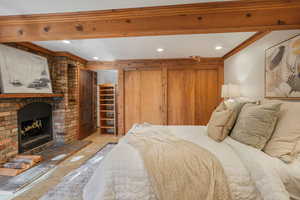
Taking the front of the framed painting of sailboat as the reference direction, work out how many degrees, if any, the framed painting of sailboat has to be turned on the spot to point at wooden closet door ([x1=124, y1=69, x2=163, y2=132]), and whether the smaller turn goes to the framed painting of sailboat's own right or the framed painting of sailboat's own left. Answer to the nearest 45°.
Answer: approximately 45° to the framed painting of sailboat's own left

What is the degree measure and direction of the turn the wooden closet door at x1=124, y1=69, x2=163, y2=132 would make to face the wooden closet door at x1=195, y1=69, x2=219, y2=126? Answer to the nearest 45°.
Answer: approximately 90° to its left

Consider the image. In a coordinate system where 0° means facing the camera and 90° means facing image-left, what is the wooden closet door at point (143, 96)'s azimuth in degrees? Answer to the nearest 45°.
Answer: approximately 0°

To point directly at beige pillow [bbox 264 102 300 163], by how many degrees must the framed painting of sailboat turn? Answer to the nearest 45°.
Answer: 0° — it already faces it

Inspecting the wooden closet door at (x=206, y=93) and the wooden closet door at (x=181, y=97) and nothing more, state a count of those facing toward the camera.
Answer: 2

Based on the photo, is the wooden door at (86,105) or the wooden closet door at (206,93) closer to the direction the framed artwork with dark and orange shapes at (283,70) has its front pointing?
the wooden door

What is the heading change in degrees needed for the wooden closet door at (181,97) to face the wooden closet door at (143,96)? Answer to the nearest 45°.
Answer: approximately 90° to its right

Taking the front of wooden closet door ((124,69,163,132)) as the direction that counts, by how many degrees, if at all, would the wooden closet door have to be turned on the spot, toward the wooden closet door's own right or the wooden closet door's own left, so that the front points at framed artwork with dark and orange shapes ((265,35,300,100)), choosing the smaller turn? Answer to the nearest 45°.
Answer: approximately 45° to the wooden closet door's own left

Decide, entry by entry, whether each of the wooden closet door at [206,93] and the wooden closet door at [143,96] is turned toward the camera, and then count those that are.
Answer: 2
